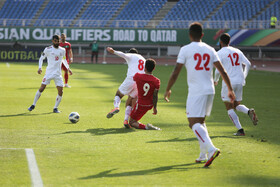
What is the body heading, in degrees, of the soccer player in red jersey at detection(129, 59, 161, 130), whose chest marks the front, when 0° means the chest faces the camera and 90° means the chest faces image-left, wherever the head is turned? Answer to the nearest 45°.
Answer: approximately 135°

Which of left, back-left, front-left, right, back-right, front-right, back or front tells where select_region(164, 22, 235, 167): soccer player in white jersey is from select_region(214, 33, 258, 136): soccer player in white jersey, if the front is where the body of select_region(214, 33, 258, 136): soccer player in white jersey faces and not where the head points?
back-left

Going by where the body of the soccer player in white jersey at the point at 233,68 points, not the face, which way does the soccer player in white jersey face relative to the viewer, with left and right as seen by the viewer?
facing away from the viewer and to the left of the viewer

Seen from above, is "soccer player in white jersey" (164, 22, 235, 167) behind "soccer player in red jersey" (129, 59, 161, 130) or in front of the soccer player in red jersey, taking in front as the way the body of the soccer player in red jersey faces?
behind
